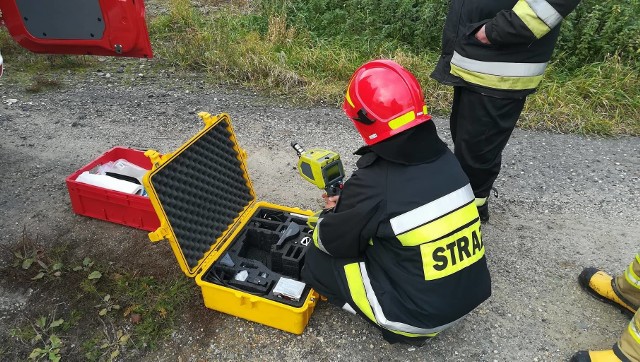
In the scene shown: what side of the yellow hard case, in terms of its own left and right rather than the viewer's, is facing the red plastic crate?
back

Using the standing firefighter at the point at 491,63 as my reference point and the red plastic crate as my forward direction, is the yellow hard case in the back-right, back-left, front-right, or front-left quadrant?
front-left

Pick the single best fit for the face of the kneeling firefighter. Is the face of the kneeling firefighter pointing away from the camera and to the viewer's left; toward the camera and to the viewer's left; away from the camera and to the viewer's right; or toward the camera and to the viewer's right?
away from the camera and to the viewer's left

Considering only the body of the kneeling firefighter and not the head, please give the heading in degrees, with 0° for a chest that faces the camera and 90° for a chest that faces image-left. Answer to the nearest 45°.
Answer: approximately 135°

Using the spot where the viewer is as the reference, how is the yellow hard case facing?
facing the viewer and to the right of the viewer

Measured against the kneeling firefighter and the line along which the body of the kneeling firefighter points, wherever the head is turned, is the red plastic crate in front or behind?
in front

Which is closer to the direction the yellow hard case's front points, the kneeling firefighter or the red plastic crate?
the kneeling firefighter

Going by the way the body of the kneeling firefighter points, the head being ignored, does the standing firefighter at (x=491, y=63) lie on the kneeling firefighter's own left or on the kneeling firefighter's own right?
on the kneeling firefighter's own right

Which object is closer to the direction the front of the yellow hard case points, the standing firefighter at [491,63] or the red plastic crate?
the standing firefighter

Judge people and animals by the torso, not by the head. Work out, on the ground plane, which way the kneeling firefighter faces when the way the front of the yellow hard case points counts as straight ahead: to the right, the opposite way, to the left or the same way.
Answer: the opposite way
